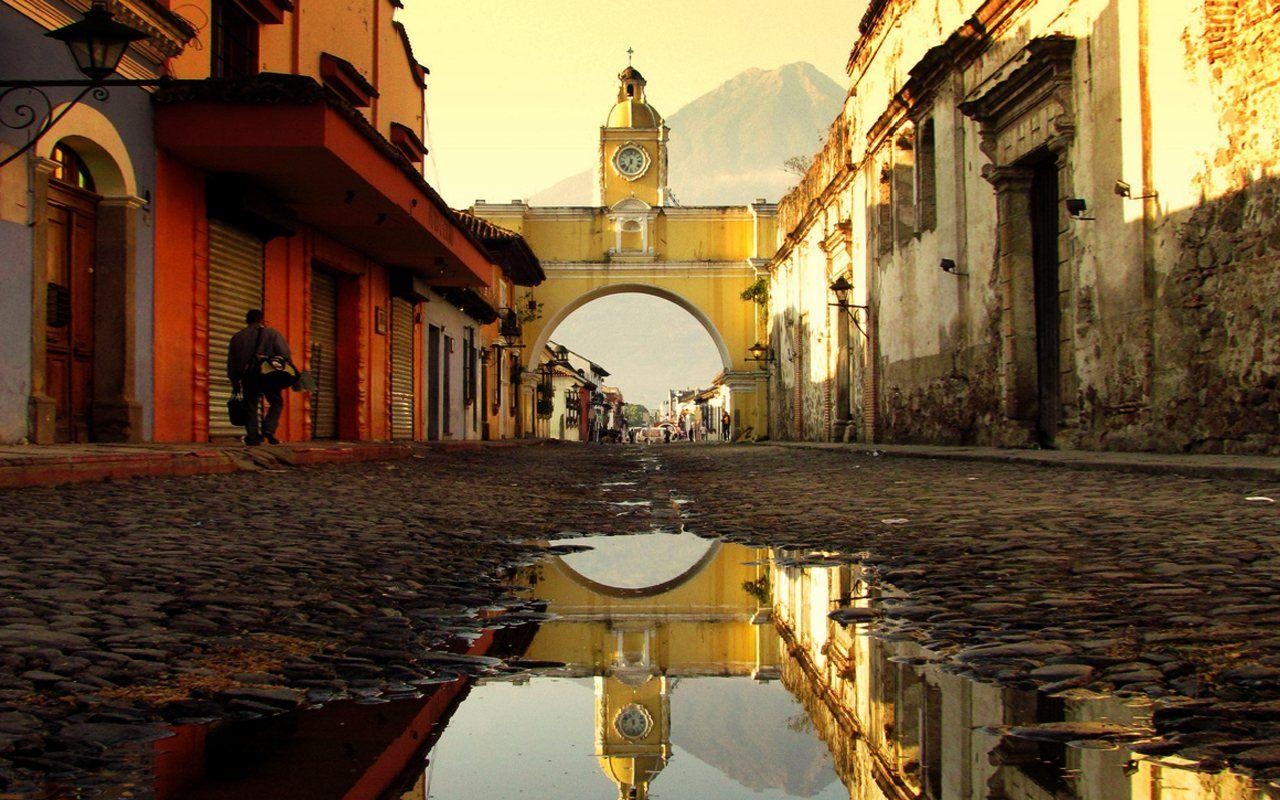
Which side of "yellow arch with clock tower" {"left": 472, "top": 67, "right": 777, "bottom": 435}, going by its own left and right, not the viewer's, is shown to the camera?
front

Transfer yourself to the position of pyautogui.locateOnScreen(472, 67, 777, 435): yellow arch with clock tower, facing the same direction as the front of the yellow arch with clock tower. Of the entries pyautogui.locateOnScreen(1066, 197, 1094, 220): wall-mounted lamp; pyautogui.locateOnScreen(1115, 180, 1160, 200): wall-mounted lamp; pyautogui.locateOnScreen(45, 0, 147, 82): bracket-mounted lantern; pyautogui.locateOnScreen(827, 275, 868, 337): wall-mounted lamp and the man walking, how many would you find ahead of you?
5

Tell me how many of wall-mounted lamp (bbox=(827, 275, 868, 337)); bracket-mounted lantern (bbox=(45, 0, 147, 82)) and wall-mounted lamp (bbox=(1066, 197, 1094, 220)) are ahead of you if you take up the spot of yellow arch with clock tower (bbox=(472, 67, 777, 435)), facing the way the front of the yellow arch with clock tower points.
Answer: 3

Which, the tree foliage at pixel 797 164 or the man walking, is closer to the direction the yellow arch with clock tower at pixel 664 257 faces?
the man walking

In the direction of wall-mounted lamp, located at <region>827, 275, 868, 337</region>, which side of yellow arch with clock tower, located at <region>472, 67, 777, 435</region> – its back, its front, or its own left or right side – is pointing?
front

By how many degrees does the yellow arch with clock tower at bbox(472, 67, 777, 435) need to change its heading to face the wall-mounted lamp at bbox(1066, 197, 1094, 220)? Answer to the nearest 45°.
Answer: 0° — it already faces it

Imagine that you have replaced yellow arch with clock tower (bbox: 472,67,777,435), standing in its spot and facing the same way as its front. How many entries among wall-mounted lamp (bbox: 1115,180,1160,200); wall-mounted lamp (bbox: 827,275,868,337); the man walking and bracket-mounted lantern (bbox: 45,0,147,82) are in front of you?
4

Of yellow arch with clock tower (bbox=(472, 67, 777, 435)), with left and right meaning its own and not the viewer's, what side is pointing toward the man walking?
front

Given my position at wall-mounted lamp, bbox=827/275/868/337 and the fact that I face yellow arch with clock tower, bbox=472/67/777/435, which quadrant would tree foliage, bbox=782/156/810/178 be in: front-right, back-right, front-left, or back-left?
front-right
